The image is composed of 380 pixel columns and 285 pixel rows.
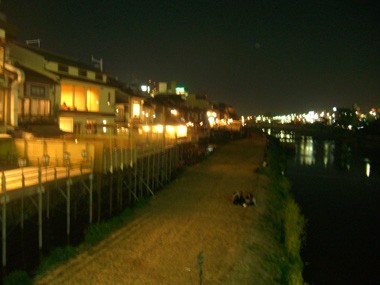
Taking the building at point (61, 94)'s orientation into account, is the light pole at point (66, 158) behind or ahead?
ahead

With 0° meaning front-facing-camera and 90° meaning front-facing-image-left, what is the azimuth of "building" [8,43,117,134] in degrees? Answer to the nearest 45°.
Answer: approximately 315°

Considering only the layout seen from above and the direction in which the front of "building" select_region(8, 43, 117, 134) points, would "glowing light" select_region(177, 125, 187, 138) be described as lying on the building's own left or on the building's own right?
on the building's own left

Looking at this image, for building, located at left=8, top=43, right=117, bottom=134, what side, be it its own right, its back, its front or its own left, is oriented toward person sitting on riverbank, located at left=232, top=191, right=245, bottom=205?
front

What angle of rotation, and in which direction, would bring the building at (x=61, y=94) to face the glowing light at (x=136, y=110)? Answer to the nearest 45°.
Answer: approximately 90° to its left
